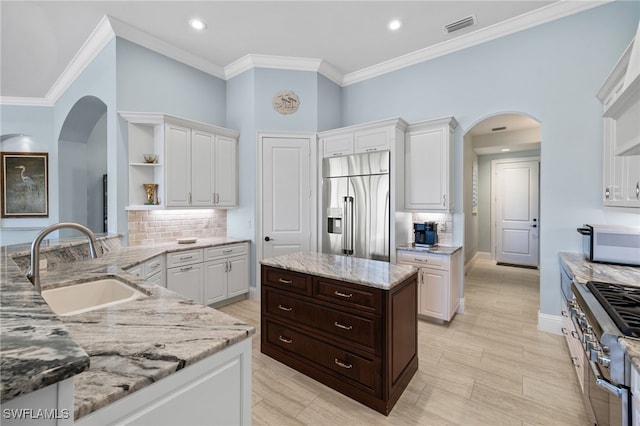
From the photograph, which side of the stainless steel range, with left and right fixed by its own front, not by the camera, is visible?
left

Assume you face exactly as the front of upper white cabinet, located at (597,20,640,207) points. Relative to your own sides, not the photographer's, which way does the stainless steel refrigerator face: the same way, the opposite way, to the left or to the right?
to the left

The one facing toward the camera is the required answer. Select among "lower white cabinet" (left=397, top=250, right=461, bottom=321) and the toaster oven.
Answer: the lower white cabinet

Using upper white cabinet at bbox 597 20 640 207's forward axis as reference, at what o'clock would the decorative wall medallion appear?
The decorative wall medallion is roughly at 12 o'clock from the upper white cabinet.

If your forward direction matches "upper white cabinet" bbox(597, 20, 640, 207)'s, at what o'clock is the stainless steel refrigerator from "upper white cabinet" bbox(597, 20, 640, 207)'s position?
The stainless steel refrigerator is roughly at 12 o'clock from the upper white cabinet.

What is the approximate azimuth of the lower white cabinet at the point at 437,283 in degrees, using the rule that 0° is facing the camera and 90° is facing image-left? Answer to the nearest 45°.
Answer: approximately 0°

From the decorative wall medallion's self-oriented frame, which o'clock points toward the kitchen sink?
The kitchen sink is roughly at 1 o'clock from the decorative wall medallion.

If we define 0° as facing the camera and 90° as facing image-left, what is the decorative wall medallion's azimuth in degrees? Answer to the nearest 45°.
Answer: approximately 0°

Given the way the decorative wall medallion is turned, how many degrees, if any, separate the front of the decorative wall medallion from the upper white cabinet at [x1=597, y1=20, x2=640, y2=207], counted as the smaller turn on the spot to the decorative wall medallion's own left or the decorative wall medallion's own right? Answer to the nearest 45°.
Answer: approximately 45° to the decorative wall medallion's own left

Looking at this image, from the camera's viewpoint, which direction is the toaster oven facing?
to the viewer's left

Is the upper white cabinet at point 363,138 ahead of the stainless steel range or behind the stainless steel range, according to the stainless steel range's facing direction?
ahead

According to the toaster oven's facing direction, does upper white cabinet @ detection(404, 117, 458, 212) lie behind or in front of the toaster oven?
in front

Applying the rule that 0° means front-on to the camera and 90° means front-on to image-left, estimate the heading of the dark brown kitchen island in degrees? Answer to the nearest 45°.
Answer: approximately 45°

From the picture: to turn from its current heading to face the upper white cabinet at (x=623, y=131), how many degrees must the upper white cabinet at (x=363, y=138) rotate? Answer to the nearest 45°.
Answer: approximately 90° to its left

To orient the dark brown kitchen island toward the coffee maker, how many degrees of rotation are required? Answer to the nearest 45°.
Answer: approximately 180°

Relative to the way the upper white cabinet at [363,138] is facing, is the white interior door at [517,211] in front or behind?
behind

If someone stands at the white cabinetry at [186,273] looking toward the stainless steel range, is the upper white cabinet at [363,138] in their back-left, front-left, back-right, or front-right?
front-left

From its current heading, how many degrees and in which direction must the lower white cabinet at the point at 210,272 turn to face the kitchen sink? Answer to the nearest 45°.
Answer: approximately 45° to its right

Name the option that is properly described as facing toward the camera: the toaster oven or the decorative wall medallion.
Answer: the decorative wall medallion
